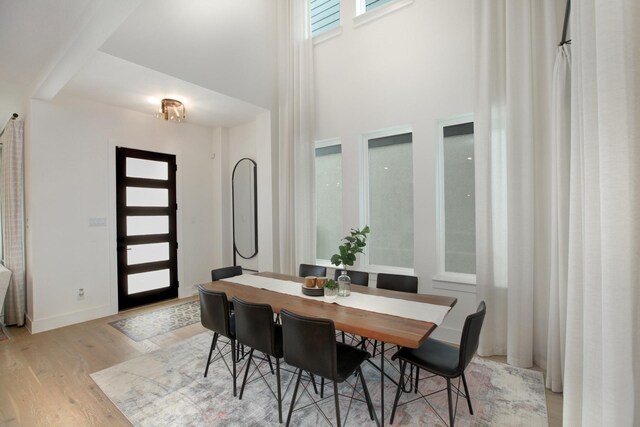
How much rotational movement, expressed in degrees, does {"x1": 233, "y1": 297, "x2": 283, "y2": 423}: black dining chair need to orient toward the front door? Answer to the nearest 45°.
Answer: approximately 90° to its left

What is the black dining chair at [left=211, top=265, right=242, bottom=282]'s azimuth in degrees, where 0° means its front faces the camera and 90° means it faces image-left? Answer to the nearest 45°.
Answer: approximately 315°

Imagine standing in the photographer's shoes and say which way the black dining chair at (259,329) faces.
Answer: facing away from the viewer and to the right of the viewer

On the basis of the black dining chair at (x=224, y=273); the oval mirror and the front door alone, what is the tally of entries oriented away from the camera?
0

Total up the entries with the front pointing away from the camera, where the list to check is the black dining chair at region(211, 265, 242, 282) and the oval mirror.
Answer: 0

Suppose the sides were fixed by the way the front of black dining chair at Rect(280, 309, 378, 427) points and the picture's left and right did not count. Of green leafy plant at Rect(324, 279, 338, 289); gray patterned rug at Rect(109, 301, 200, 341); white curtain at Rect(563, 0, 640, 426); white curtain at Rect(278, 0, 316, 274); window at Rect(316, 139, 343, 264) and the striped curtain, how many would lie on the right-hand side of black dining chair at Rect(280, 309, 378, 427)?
1

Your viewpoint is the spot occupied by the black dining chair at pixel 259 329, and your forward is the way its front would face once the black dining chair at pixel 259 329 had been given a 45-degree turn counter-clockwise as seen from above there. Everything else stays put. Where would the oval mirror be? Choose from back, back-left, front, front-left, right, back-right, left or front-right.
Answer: front

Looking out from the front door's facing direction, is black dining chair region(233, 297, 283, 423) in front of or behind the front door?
in front

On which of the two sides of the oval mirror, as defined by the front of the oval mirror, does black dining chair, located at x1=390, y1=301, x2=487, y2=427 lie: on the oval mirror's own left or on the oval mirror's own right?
on the oval mirror's own left

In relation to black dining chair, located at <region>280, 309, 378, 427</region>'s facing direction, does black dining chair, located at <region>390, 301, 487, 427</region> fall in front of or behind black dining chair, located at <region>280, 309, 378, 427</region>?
in front

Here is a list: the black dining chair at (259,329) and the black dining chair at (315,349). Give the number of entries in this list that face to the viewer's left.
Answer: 0

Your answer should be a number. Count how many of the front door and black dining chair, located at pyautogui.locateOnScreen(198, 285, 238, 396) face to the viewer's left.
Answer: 0

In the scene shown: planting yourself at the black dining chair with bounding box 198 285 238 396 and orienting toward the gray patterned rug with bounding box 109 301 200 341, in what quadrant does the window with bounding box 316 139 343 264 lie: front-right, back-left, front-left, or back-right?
front-right

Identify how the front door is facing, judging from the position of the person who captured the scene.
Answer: facing the viewer and to the right of the viewer

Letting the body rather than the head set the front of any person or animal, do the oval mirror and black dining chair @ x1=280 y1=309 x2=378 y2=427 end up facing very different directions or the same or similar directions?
very different directions
